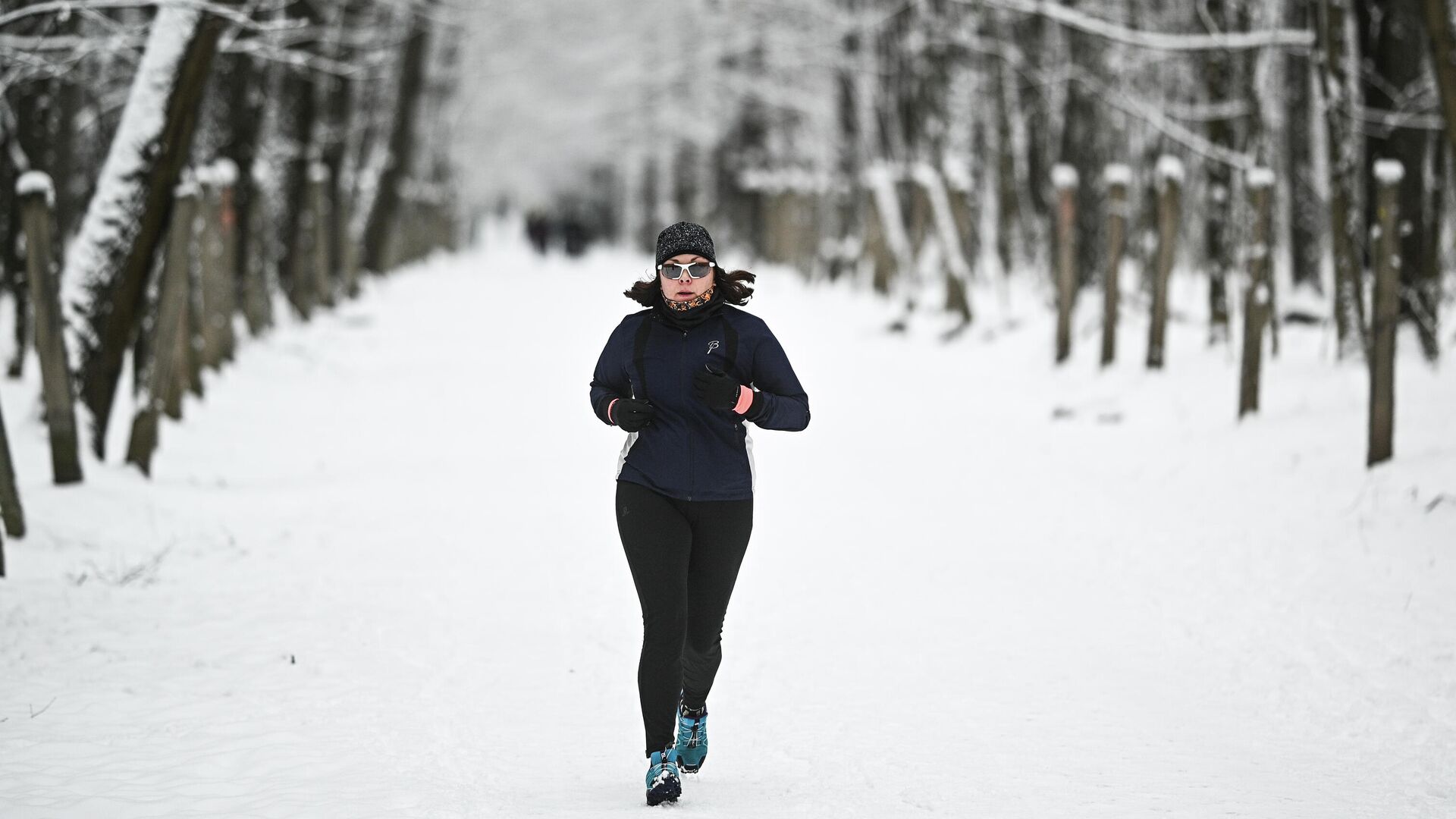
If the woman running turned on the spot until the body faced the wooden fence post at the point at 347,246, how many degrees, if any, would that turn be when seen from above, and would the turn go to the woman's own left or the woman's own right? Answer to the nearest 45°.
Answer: approximately 180°

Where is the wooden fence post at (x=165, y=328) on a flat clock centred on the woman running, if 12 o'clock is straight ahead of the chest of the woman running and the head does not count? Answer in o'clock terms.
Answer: The wooden fence post is roughly at 5 o'clock from the woman running.

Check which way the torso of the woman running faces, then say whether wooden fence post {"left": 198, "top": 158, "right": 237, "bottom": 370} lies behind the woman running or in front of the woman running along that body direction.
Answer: behind

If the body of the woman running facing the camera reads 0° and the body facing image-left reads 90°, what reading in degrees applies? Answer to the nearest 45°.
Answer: approximately 0°

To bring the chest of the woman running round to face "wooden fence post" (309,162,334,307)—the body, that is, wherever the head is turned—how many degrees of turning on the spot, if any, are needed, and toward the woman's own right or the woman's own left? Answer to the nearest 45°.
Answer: approximately 180°

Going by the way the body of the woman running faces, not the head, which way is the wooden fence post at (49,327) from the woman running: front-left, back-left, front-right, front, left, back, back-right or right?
back-right

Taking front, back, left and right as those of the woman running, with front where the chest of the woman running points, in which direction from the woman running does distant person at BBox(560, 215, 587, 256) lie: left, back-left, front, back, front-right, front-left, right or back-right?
back

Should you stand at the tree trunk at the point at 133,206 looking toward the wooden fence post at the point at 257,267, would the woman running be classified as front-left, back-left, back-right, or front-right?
back-right

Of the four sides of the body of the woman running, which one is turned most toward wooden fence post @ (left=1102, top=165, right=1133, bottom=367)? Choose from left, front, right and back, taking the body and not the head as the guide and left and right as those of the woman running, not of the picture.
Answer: back

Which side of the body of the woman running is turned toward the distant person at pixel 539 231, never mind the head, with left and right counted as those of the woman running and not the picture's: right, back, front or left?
back

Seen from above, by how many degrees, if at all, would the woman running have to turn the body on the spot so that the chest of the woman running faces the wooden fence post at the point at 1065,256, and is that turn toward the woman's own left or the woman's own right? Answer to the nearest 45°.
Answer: approximately 180°

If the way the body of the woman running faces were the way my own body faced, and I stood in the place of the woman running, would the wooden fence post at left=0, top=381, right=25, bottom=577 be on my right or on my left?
on my right
